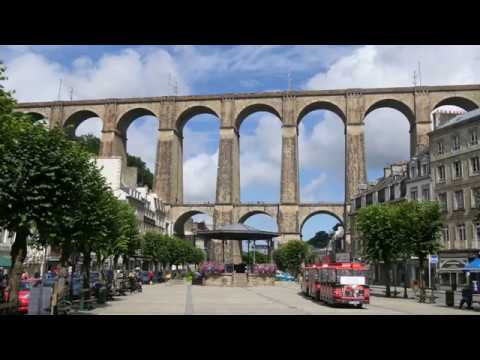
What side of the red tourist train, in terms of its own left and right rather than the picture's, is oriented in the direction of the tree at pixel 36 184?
right

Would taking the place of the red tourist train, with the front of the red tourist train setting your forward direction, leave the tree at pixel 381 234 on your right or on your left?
on your left

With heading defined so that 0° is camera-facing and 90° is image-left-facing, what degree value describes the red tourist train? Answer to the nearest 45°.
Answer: approximately 315°

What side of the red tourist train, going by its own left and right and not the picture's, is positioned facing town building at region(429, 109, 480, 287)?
left

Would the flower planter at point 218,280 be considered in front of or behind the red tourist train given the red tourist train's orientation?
behind

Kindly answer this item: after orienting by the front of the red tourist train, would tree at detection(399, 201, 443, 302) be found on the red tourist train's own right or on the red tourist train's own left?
on the red tourist train's own left
